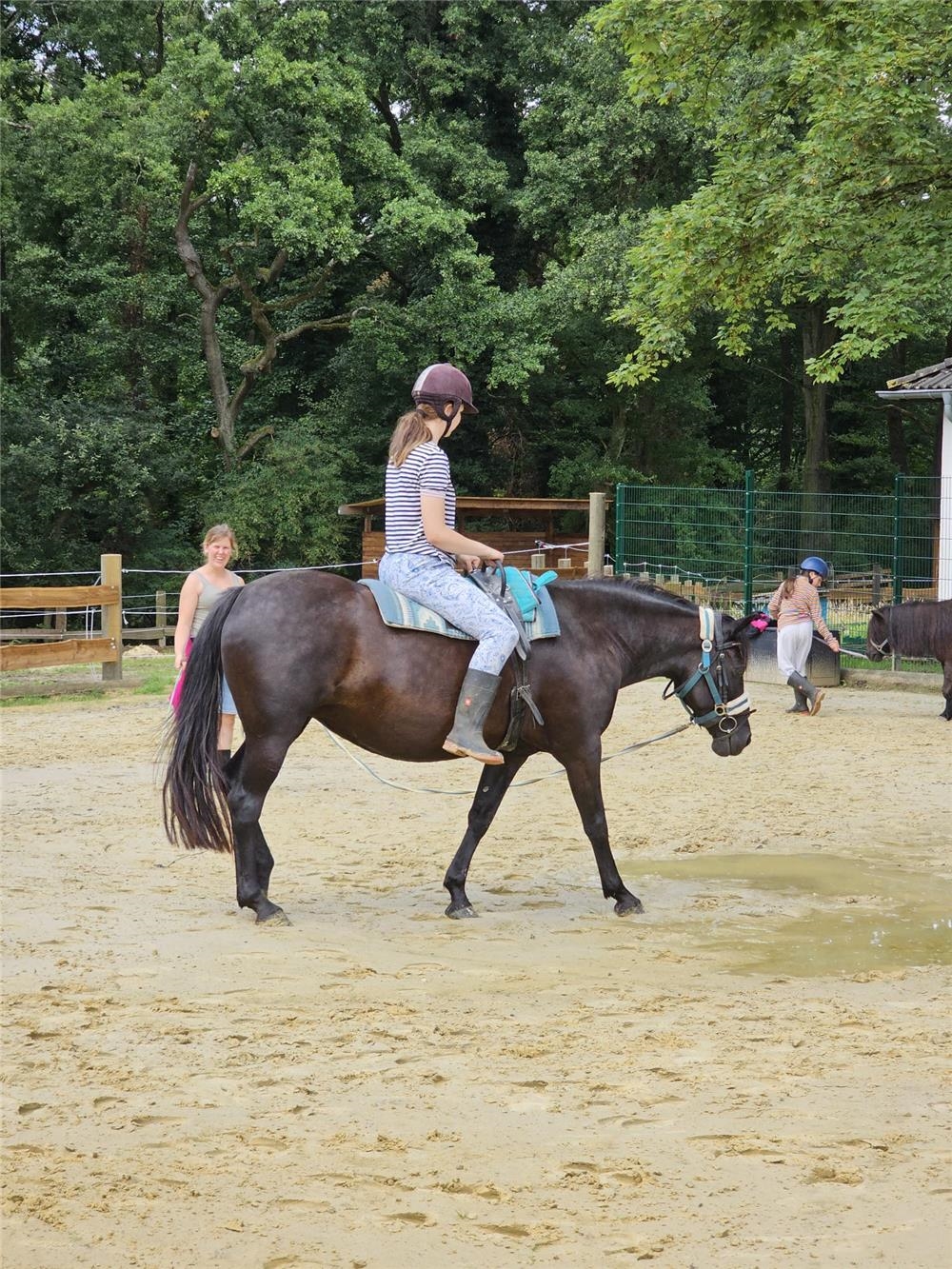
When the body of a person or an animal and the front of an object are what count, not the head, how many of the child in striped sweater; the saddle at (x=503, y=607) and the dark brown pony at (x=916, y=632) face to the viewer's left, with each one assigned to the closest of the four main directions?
1

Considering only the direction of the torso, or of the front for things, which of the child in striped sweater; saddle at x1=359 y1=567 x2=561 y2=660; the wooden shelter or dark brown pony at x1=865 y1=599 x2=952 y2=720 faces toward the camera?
the wooden shelter

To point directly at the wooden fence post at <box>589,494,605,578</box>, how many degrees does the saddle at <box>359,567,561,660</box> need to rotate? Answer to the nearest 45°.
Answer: approximately 90° to its left

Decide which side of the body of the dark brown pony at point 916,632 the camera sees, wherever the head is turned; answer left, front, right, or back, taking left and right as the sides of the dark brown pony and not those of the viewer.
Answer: left

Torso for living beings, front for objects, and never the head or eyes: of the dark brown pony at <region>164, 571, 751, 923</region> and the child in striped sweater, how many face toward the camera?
0

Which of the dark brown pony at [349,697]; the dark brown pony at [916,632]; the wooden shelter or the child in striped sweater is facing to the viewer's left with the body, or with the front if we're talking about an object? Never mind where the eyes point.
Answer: the dark brown pony at [916,632]

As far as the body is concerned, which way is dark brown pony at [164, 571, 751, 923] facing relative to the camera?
to the viewer's right

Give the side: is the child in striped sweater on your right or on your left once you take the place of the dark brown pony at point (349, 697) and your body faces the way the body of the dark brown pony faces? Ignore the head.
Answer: on your left

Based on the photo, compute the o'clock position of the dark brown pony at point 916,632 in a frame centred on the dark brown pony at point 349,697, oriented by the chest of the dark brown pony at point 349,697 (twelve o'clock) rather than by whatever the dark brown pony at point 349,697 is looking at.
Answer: the dark brown pony at point 916,632 is roughly at 10 o'clock from the dark brown pony at point 349,697.

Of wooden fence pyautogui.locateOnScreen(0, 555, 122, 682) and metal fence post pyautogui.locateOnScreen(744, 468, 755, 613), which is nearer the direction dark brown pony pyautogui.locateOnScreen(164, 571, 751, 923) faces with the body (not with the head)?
the metal fence post
